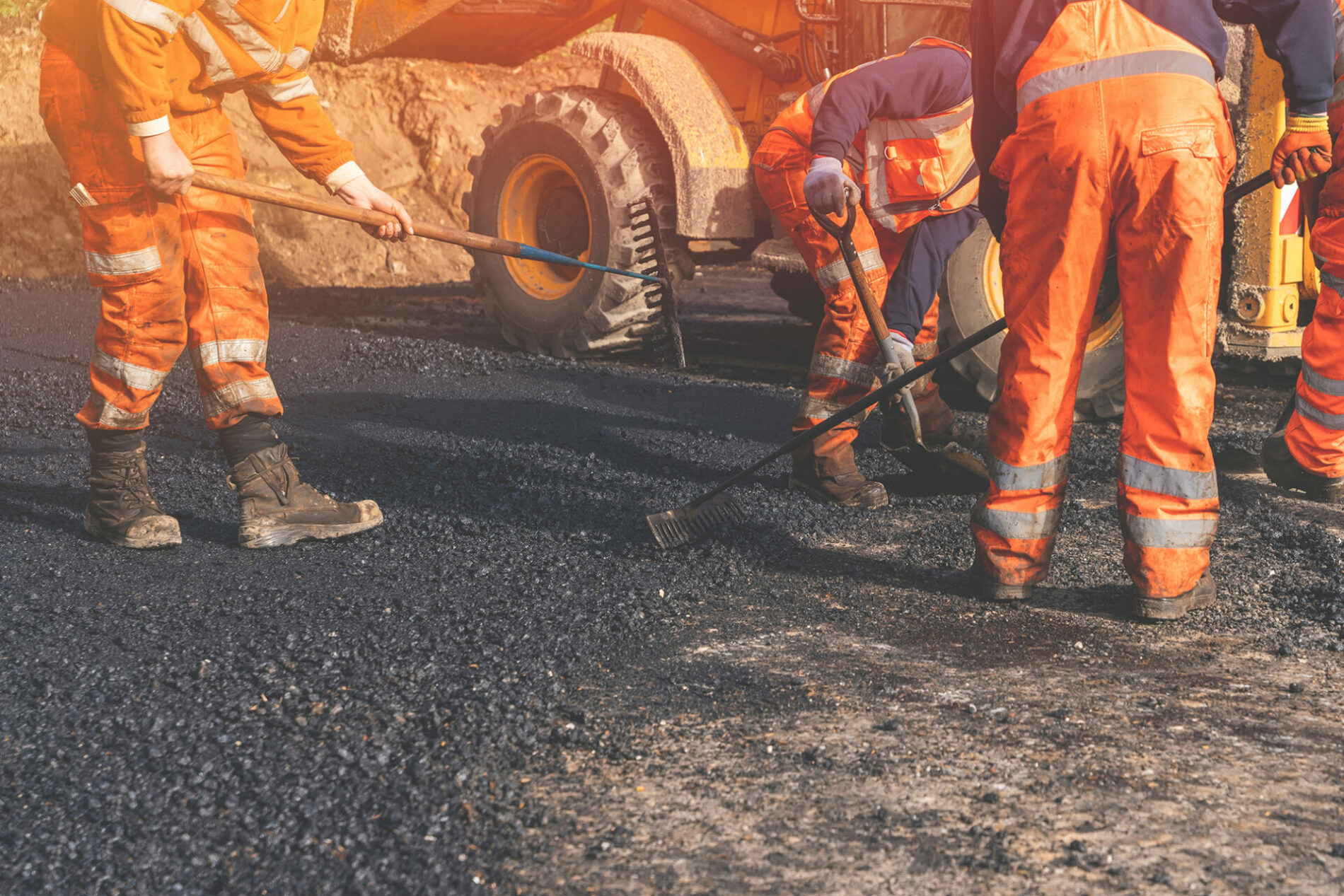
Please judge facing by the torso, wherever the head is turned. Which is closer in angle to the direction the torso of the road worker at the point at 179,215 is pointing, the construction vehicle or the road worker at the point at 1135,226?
the road worker

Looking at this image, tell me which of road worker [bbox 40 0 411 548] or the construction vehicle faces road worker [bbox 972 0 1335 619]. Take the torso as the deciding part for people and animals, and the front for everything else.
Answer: road worker [bbox 40 0 411 548]

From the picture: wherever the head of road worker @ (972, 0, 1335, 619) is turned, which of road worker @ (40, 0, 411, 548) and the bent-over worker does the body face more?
the bent-over worker

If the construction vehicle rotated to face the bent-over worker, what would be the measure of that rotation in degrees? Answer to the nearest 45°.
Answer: approximately 135° to its left

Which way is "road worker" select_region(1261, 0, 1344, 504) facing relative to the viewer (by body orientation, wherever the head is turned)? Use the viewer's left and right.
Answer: facing to the left of the viewer

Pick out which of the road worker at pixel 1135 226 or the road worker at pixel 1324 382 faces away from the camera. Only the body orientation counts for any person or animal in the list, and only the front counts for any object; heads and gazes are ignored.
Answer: the road worker at pixel 1135 226

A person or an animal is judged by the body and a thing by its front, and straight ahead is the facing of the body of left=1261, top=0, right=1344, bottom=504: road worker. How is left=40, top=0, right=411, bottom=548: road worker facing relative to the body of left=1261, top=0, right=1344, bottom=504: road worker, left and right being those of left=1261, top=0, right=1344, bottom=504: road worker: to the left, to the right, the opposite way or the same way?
the opposite way

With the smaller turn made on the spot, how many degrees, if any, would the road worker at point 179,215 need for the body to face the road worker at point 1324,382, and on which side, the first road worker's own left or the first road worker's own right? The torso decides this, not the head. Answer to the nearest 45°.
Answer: approximately 45° to the first road worker's own left

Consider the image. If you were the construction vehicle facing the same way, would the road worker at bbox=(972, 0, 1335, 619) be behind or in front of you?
behind

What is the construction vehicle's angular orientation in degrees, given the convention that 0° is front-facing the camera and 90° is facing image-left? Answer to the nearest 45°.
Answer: approximately 135°

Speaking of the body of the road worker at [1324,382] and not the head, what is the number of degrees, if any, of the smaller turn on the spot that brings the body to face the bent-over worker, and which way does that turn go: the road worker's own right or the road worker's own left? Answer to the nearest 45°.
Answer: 0° — they already face them
